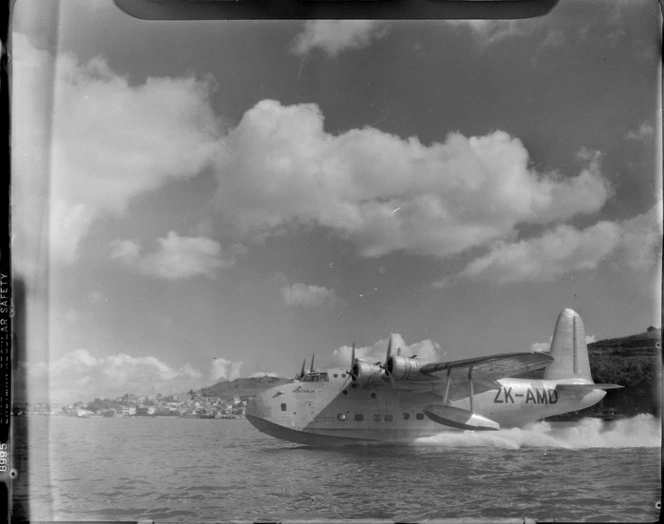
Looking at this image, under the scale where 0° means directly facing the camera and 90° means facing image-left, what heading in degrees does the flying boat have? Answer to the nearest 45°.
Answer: approximately 45°
